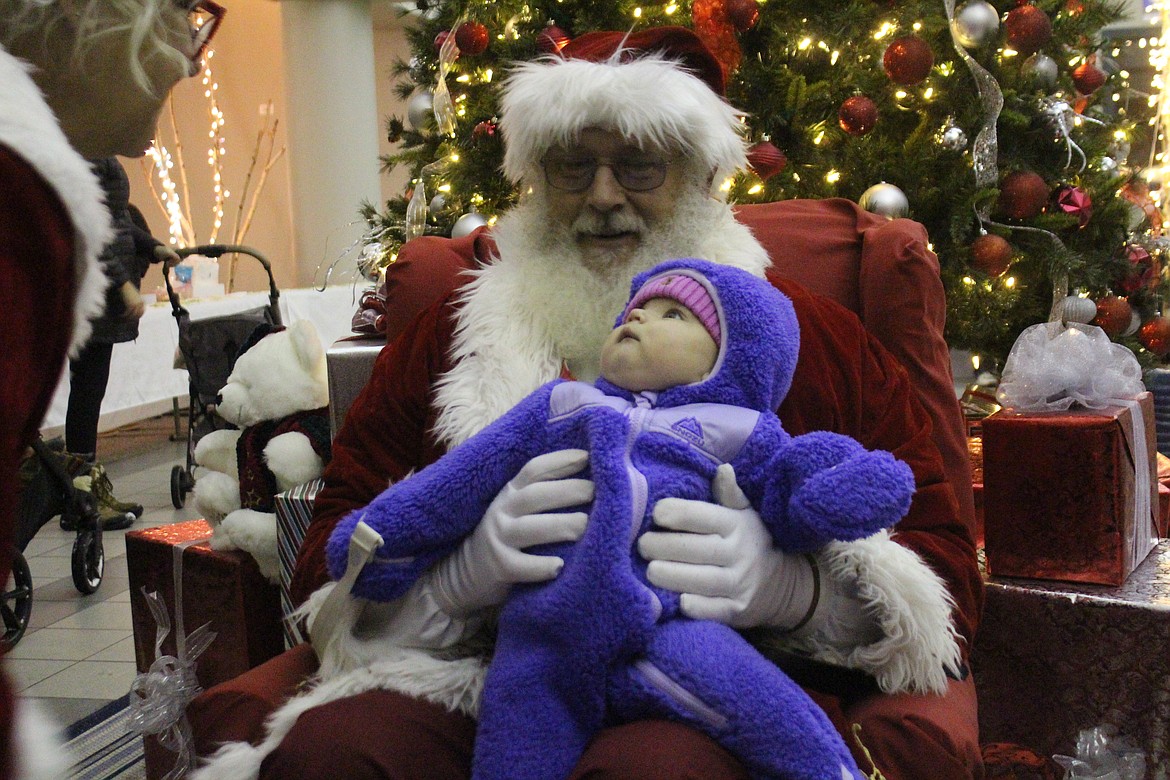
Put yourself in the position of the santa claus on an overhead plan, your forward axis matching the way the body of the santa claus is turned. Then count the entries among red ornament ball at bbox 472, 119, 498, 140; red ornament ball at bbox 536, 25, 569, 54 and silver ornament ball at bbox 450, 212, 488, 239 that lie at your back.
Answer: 3

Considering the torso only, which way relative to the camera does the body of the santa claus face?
toward the camera

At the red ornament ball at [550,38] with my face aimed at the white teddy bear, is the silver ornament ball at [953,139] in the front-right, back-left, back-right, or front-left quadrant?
back-left

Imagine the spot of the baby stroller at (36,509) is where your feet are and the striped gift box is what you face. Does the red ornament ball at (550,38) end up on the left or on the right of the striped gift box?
left

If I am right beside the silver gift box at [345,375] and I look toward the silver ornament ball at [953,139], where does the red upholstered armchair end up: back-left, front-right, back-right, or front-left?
front-right

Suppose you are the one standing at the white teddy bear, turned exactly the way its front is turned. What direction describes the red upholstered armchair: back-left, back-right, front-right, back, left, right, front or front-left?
back-left

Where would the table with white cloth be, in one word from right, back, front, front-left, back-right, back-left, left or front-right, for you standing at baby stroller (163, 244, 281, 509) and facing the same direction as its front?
front-left

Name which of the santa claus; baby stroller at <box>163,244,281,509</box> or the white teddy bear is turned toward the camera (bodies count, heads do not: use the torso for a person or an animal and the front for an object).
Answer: the santa claus

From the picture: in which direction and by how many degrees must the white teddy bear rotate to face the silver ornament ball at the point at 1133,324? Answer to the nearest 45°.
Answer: approximately 180°

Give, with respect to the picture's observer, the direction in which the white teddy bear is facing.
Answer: facing to the left of the viewer

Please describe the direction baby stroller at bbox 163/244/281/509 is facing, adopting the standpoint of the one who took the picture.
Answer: facing away from the viewer and to the right of the viewer
